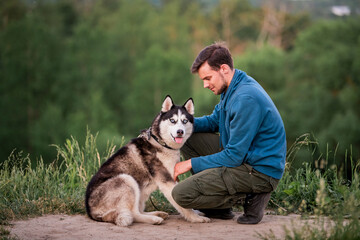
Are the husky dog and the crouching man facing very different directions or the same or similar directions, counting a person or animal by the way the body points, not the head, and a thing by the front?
very different directions

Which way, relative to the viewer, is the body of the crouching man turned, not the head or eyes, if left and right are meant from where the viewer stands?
facing to the left of the viewer

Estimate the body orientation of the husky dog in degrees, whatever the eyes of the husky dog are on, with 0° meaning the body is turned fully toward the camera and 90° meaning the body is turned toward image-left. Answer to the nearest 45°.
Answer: approximately 270°

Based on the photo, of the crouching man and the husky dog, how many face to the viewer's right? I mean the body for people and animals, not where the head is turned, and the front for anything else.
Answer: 1

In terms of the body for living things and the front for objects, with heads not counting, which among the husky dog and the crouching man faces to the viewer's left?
the crouching man

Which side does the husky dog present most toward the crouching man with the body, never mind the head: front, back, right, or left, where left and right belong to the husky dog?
front

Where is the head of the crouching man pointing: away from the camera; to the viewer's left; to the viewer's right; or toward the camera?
to the viewer's left

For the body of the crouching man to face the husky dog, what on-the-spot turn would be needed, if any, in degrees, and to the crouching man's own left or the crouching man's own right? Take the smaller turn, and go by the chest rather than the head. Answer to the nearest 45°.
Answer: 0° — they already face it
